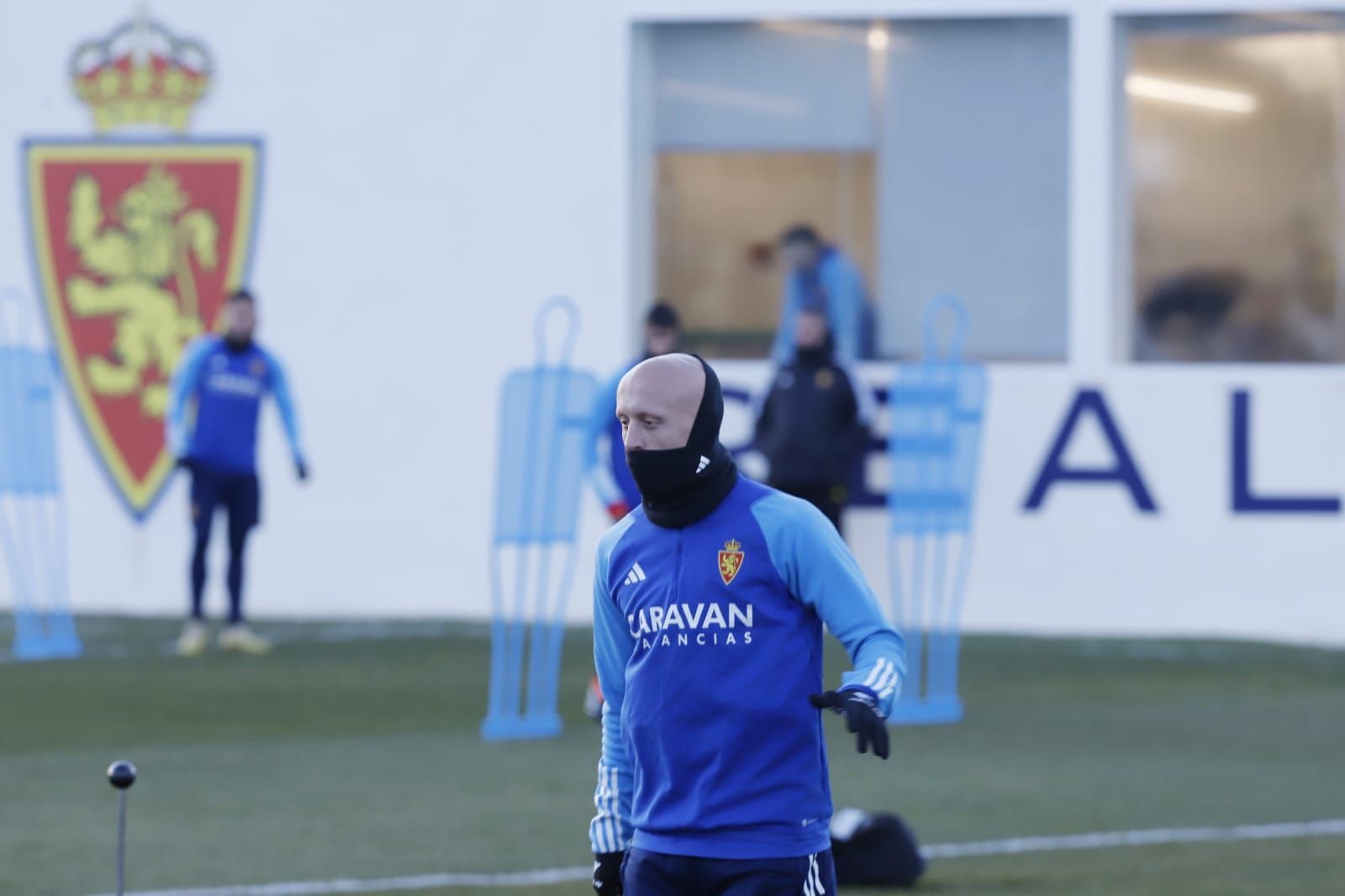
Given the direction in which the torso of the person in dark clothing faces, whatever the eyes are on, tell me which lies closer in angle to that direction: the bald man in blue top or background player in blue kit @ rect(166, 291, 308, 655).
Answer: the bald man in blue top

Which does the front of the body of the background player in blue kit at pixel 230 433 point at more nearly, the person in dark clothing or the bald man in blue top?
the bald man in blue top

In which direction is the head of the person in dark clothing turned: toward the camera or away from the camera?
toward the camera

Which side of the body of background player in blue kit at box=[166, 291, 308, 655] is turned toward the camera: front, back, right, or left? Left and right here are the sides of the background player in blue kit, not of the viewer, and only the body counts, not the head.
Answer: front

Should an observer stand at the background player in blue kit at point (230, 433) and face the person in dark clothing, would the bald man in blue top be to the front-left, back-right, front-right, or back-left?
front-right

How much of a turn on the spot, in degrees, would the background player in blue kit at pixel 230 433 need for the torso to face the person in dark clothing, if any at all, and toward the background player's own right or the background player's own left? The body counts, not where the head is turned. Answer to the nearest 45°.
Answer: approximately 90° to the background player's own left

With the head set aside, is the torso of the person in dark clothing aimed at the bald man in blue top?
yes

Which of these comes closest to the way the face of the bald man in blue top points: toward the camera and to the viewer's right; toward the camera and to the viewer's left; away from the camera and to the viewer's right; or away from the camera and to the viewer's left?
toward the camera and to the viewer's left

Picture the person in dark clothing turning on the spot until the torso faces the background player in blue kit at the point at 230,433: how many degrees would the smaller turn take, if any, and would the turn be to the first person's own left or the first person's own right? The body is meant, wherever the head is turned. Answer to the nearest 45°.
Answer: approximately 90° to the first person's own right

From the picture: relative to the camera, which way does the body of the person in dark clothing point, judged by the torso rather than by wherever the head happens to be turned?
toward the camera

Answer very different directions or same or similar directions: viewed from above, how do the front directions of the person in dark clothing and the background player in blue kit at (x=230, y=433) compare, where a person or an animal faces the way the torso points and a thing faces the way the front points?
same or similar directions

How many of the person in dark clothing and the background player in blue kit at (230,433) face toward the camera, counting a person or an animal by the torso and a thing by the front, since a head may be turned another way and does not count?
2

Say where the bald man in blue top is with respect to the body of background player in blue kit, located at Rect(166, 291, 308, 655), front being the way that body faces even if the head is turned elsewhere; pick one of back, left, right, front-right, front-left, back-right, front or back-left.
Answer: front
